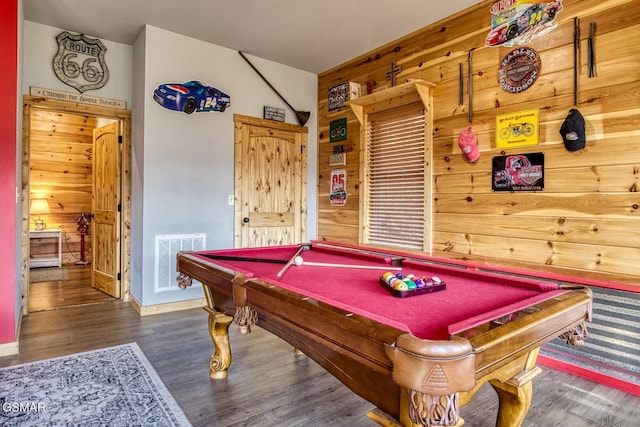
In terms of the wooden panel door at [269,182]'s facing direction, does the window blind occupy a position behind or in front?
in front

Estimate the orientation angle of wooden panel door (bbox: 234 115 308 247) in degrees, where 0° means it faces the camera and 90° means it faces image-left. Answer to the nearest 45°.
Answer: approximately 315°

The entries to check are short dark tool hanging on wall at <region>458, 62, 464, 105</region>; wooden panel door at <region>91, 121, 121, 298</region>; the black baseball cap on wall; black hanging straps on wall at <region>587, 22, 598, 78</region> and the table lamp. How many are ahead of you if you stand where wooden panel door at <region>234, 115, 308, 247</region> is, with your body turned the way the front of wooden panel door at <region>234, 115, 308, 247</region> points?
3

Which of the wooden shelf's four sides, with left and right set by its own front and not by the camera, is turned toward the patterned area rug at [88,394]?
front

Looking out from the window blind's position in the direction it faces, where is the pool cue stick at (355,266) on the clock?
The pool cue stick is roughly at 11 o'clock from the window blind.

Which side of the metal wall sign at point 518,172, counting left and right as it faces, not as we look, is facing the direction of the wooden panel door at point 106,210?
right

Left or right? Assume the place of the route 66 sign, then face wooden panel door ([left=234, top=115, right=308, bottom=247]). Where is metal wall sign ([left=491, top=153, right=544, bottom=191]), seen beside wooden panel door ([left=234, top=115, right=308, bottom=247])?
right

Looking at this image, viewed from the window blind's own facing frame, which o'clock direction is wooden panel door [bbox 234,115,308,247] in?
The wooden panel door is roughly at 2 o'clock from the window blind.

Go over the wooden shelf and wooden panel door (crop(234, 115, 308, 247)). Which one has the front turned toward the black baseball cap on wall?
the wooden panel door

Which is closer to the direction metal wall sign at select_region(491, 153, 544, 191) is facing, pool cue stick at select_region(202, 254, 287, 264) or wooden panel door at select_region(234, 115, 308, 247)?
the pool cue stick

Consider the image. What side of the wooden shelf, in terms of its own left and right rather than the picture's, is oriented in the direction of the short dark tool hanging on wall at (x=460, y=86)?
left

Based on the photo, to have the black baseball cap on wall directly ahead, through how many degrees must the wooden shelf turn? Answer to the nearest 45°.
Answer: approximately 90° to its left
